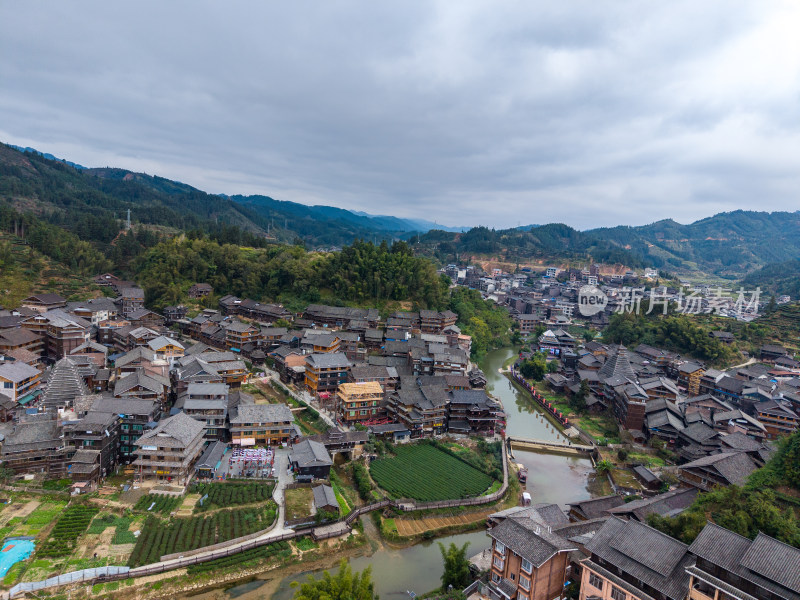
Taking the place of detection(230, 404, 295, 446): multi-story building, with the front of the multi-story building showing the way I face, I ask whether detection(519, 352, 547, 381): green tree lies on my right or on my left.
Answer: on my left

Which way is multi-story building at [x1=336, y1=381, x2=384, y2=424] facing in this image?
toward the camera

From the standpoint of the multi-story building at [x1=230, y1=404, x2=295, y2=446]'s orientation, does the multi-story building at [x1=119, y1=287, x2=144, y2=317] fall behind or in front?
behind

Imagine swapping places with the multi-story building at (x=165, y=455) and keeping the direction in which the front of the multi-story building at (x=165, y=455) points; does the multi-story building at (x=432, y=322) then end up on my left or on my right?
on my left

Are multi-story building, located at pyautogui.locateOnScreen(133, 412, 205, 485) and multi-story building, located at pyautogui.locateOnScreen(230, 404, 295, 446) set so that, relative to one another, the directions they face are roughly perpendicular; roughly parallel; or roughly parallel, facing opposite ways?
roughly parallel

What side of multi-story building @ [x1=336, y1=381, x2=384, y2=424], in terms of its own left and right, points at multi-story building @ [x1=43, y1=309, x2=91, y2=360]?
right

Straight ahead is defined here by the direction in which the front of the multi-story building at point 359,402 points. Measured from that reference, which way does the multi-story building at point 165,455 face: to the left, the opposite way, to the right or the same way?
the same way

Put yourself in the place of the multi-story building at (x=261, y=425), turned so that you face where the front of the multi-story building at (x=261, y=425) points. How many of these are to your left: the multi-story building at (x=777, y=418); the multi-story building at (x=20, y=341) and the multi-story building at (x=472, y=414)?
2

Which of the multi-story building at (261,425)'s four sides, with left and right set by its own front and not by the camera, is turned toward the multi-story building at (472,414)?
left

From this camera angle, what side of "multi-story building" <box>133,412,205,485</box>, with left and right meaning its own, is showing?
front

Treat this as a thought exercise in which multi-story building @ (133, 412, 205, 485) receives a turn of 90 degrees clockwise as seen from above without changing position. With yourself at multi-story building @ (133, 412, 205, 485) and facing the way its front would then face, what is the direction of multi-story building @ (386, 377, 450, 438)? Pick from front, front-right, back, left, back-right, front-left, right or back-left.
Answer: back

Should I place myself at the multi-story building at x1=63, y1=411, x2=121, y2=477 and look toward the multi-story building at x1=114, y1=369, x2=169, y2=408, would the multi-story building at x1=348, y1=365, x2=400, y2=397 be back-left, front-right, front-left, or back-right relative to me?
front-right

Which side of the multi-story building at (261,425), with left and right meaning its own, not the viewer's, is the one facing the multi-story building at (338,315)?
back

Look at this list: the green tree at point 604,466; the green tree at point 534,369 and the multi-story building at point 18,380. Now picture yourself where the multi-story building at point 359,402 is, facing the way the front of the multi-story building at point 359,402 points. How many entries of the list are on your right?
1

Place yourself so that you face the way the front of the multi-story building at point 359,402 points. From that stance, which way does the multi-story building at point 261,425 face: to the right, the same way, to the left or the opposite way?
the same way

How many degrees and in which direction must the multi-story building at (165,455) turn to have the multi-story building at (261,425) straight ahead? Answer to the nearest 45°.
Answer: approximately 135° to its left

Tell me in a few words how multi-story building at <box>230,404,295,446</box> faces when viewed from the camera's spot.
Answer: facing the viewer

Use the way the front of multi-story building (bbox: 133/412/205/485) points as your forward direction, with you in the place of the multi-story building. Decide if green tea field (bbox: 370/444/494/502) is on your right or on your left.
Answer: on your left

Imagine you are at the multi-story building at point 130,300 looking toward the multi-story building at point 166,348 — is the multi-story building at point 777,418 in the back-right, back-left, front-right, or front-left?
front-left

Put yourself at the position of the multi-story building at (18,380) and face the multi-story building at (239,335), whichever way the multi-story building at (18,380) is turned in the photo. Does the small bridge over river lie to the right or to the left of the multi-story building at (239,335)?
right

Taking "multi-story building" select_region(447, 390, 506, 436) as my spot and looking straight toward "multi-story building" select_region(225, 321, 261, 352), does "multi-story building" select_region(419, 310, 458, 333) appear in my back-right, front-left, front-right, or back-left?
front-right
